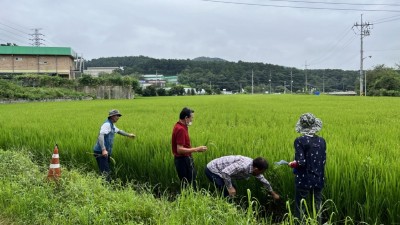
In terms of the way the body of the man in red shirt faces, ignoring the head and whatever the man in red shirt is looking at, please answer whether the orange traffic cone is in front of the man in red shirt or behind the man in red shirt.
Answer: behind

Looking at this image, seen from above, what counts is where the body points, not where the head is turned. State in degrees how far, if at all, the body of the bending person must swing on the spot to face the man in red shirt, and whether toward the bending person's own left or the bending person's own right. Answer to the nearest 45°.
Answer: approximately 135° to the bending person's own left

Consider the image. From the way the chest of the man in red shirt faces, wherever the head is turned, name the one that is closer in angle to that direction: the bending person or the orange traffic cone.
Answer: the bending person

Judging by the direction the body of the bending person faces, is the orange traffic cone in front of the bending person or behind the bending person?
behind

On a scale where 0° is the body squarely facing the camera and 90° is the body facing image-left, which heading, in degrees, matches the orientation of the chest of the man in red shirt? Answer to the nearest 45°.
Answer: approximately 270°

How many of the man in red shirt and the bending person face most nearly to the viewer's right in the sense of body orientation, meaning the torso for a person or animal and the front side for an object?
2

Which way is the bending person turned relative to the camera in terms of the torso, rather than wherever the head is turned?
to the viewer's right
